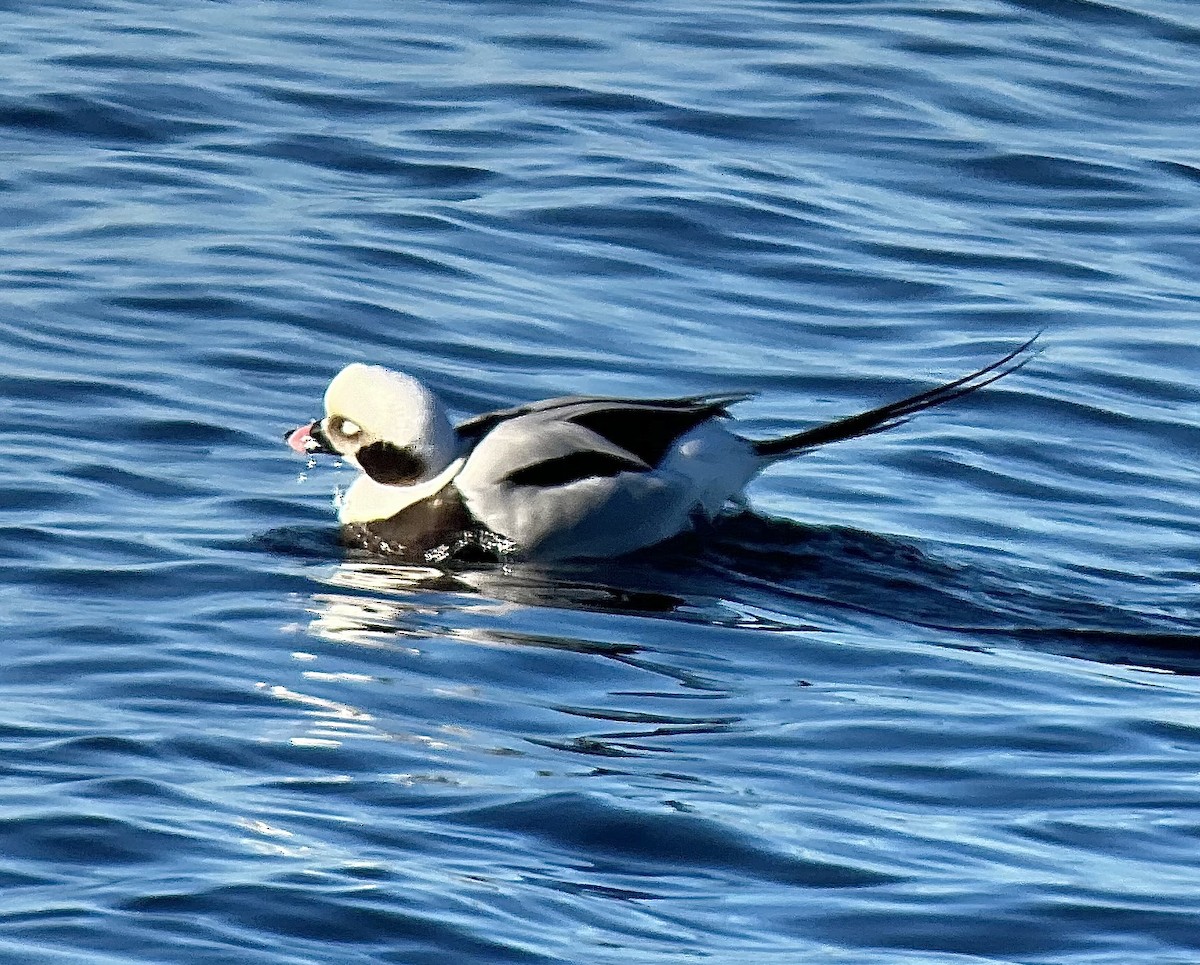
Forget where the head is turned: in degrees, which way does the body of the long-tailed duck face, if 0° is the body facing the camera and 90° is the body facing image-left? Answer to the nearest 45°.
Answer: approximately 90°
